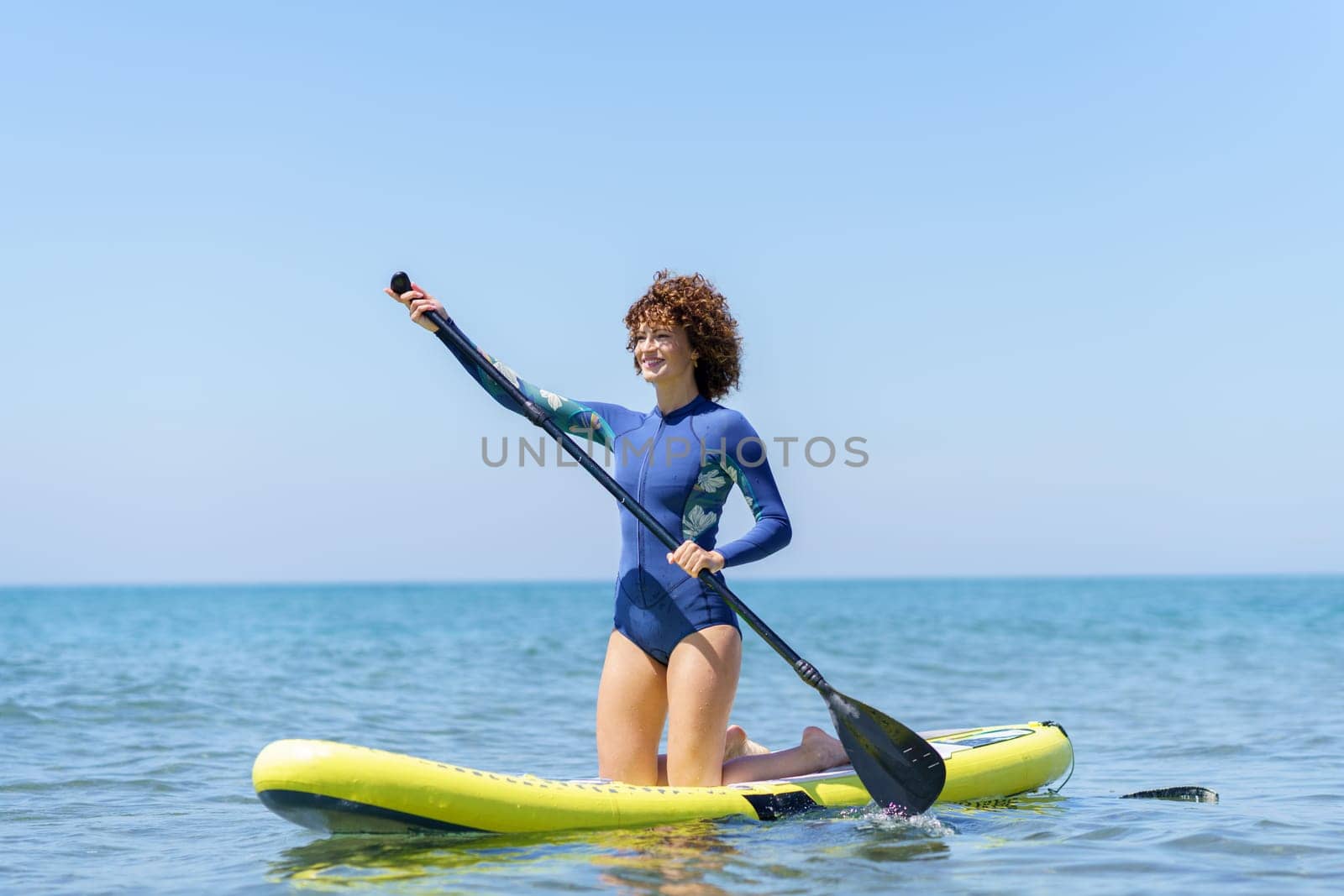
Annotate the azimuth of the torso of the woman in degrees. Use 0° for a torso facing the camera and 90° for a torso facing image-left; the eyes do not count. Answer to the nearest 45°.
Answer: approximately 45°

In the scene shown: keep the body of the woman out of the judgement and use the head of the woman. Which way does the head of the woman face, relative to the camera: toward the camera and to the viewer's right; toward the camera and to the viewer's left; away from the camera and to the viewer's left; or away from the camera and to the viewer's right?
toward the camera and to the viewer's left
